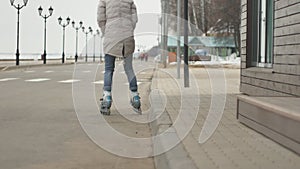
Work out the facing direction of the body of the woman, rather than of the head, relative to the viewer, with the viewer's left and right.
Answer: facing away from the viewer

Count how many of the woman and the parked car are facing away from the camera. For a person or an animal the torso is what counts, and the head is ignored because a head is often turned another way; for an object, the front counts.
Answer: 1

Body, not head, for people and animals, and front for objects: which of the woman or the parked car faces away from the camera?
the woman

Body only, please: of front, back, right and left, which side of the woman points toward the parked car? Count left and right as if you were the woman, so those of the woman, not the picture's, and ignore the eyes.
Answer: front

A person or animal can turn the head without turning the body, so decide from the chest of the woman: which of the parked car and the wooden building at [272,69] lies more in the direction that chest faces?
the parked car
